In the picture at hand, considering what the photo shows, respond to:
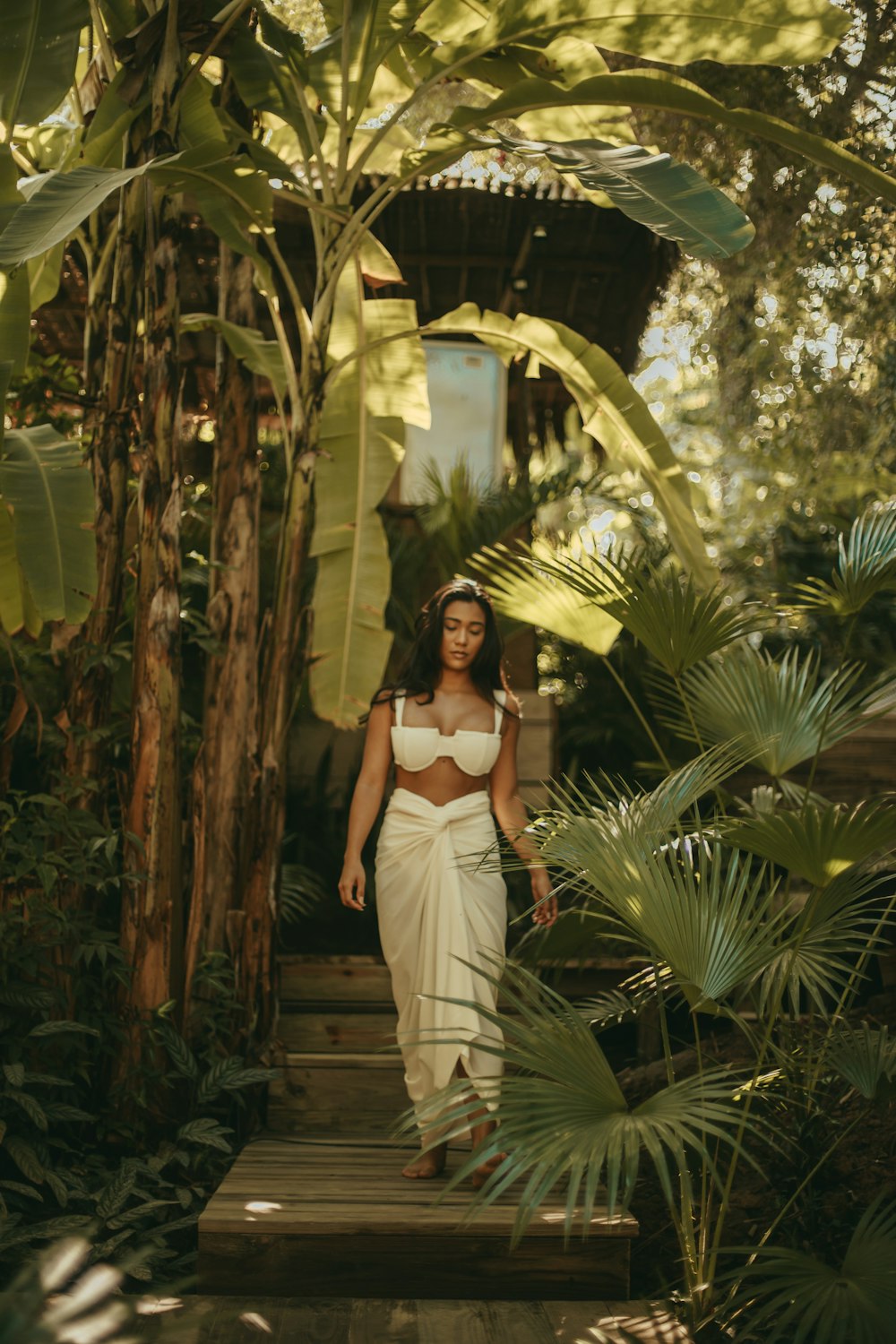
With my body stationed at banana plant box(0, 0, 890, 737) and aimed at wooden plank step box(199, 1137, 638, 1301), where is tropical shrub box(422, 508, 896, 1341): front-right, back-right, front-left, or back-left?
front-left

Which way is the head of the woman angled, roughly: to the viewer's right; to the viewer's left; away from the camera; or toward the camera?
toward the camera

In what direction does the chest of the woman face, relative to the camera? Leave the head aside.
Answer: toward the camera

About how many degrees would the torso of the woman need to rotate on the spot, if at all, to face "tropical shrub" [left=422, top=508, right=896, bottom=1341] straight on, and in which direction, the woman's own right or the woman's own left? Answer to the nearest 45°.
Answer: approximately 45° to the woman's own left
